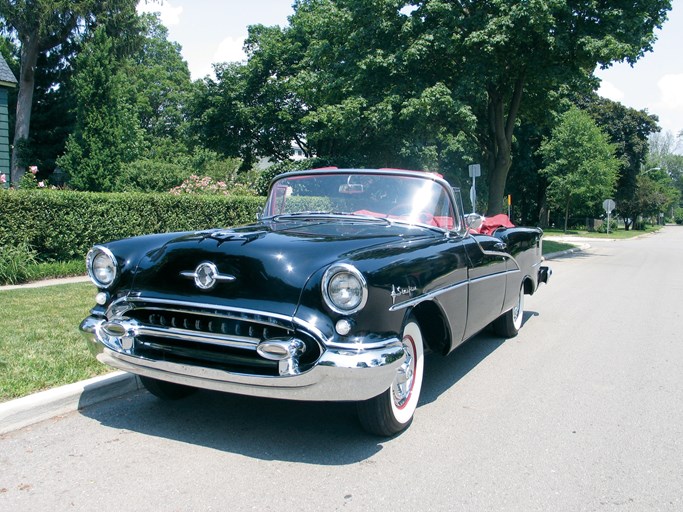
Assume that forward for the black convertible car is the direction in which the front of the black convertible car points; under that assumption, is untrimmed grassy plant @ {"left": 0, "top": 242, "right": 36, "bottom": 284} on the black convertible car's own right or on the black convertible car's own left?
on the black convertible car's own right

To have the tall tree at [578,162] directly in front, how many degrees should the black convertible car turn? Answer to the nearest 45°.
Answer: approximately 180°

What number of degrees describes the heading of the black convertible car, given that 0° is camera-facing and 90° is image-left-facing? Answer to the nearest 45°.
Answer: approximately 45°

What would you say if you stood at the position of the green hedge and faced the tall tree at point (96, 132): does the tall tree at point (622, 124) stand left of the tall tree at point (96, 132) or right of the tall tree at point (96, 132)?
right

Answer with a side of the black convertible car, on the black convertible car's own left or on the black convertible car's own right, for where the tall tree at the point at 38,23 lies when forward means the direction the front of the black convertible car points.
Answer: on the black convertible car's own right

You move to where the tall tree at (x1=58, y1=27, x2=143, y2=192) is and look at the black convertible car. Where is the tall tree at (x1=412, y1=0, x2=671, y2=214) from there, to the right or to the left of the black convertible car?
left

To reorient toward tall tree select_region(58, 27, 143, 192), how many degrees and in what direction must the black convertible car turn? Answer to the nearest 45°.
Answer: approximately 90° to its right

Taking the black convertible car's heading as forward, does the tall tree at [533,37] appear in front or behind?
behind

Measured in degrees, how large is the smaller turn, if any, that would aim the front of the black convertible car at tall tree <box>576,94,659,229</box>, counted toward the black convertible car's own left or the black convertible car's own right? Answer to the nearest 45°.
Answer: approximately 180°
